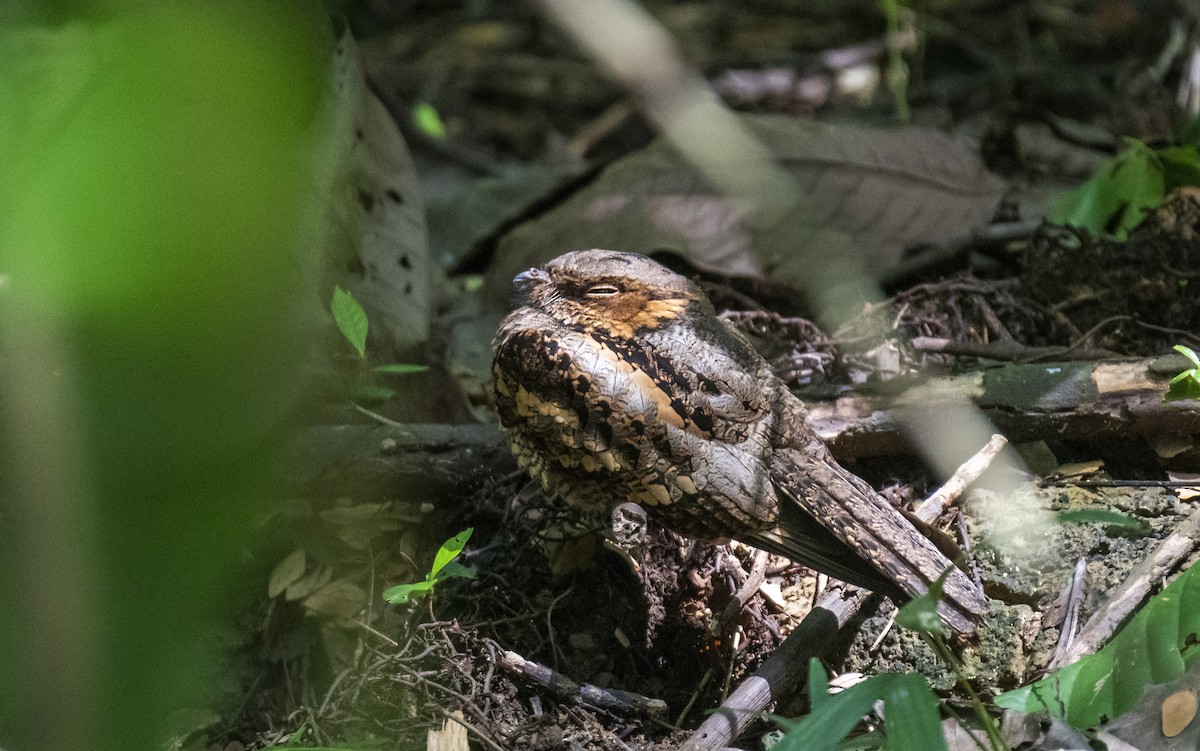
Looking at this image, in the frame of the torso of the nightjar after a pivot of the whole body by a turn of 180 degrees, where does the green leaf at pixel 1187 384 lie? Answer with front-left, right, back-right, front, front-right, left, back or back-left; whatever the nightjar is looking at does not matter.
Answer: front

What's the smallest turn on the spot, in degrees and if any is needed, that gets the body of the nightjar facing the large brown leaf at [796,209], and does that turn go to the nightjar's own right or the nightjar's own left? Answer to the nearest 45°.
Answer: approximately 90° to the nightjar's own right

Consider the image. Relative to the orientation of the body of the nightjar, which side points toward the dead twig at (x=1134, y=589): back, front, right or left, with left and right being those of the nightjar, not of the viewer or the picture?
back

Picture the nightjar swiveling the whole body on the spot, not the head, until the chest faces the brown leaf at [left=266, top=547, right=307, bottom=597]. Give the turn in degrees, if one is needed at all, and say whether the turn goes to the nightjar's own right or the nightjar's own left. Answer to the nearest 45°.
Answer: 0° — it already faces it

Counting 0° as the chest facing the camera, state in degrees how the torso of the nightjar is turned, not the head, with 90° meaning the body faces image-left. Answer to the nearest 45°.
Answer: approximately 90°

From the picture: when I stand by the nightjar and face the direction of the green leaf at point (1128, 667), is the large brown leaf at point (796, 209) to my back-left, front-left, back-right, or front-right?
back-left
